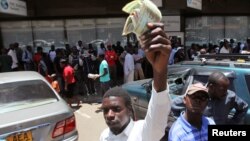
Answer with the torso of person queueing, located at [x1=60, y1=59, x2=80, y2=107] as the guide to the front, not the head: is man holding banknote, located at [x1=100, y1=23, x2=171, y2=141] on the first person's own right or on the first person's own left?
on the first person's own left

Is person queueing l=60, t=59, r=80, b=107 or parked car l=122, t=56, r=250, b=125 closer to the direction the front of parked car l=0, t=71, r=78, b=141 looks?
the person queueing

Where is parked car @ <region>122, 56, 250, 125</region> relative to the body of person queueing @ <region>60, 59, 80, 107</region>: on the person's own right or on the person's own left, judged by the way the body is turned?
on the person's own right

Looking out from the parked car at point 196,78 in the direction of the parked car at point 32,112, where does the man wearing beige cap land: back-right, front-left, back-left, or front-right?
front-left

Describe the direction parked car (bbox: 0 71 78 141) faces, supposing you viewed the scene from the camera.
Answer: facing away from the viewer and to the left of the viewer

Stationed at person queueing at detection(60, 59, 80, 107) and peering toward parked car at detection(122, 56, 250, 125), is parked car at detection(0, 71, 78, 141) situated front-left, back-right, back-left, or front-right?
front-right

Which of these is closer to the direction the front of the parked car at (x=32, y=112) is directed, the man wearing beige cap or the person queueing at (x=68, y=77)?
the person queueing

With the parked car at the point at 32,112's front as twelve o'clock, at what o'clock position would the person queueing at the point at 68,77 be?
The person queueing is roughly at 2 o'clock from the parked car.

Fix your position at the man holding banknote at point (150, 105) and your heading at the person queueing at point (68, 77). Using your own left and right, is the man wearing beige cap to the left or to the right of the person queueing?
right
